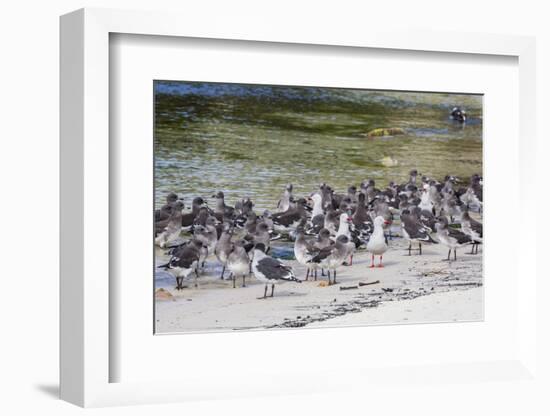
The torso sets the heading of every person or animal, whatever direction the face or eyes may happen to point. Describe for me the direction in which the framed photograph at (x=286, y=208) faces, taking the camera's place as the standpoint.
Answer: facing the viewer and to the right of the viewer
